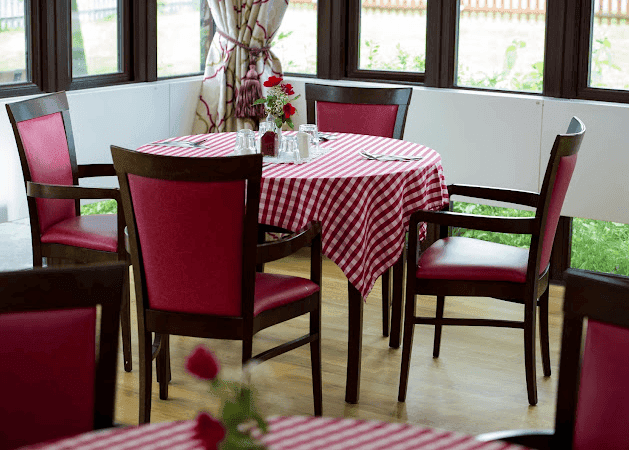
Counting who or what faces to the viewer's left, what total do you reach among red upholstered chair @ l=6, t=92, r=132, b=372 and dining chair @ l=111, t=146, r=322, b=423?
0

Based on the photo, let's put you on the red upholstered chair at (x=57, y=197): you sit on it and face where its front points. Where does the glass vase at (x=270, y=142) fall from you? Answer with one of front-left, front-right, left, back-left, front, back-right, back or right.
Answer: front-left

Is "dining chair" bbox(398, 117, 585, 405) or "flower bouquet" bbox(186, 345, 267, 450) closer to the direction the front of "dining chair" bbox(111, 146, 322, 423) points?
the dining chair

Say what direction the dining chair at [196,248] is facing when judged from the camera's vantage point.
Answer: facing away from the viewer and to the right of the viewer

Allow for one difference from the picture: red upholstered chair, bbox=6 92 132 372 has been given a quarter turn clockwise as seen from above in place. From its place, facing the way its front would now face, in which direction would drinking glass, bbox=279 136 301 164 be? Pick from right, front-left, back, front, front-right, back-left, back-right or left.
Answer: back-left

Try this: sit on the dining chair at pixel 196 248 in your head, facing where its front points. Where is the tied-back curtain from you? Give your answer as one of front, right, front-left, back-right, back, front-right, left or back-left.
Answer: front-left

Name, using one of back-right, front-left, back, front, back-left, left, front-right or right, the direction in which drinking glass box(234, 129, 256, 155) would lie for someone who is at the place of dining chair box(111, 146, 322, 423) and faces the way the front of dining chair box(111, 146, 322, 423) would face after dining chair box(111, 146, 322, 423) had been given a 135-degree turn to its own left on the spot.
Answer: right

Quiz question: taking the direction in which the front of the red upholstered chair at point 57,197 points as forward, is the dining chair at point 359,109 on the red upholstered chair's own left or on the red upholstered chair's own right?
on the red upholstered chair's own left

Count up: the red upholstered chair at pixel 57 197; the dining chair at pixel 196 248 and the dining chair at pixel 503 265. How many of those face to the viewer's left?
1

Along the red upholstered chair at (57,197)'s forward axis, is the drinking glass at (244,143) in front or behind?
in front

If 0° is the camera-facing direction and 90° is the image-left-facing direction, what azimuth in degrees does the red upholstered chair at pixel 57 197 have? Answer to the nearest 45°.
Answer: approximately 315°

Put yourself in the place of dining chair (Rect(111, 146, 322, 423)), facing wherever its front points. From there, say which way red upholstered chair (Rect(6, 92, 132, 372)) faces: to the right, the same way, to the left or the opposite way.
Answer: to the right

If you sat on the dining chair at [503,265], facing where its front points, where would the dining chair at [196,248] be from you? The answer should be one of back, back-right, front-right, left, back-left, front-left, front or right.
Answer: front-left

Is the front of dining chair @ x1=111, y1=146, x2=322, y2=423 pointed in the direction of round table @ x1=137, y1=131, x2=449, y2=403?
yes

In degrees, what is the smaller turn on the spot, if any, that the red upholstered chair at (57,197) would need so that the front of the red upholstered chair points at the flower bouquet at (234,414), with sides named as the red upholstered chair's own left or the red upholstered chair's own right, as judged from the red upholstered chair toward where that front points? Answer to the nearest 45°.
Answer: approximately 45° to the red upholstered chair's own right

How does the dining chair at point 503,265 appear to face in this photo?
to the viewer's left

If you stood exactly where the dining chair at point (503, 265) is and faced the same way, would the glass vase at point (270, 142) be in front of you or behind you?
in front
